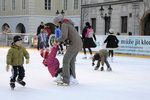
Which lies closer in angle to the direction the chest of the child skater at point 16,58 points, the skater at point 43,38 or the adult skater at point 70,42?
the adult skater

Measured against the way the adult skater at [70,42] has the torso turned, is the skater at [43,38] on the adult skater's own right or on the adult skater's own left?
on the adult skater's own right

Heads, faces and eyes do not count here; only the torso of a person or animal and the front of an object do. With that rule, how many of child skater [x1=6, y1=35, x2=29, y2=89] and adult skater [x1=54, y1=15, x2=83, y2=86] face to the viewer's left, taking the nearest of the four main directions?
1

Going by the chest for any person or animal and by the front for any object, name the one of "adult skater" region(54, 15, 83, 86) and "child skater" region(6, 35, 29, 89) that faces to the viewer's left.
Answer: the adult skater

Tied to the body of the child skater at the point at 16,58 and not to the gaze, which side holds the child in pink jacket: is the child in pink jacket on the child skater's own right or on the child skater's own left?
on the child skater's own left

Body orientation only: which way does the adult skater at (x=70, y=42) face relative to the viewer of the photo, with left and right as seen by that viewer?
facing to the left of the viewer

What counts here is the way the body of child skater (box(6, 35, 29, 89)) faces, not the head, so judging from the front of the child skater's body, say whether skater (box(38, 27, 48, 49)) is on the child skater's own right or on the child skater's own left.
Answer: on the child skater's own left

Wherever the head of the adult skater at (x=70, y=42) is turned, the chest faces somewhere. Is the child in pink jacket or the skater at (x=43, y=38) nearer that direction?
the child in pink jacket

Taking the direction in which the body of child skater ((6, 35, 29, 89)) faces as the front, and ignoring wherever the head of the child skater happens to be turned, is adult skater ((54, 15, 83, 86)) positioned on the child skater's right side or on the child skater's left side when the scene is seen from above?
on the child skater's left side
